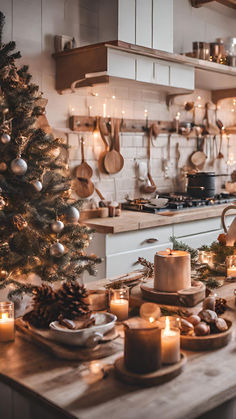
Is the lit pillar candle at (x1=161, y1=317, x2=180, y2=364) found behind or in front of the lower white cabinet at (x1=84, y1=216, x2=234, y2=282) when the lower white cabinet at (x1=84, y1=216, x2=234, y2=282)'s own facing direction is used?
in front

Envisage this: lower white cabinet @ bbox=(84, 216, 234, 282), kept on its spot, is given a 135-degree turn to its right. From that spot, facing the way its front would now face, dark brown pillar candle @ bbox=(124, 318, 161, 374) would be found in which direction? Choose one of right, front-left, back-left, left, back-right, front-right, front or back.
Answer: left

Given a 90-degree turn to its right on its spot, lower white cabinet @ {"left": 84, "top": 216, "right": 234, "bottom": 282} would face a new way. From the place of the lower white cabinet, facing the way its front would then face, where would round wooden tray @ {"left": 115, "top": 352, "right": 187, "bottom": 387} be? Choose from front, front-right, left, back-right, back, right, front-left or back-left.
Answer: front-left

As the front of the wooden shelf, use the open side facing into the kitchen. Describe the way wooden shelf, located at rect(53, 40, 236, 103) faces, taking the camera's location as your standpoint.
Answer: facing the viewer and to the right of the viewer

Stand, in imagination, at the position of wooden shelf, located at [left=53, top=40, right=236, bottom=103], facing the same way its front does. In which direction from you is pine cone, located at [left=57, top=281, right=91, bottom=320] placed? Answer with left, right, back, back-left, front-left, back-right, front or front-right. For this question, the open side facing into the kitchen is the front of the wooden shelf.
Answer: front-right

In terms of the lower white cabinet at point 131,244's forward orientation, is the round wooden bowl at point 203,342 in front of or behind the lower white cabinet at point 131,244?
in front

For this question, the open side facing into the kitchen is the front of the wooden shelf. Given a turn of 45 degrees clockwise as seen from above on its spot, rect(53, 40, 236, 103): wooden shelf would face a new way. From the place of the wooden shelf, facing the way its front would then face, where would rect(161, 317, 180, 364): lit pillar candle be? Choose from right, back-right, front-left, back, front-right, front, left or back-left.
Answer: front

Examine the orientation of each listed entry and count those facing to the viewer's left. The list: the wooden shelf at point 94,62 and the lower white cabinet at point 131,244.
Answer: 0

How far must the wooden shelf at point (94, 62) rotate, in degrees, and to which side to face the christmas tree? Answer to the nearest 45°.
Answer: approximately 45° to its right
